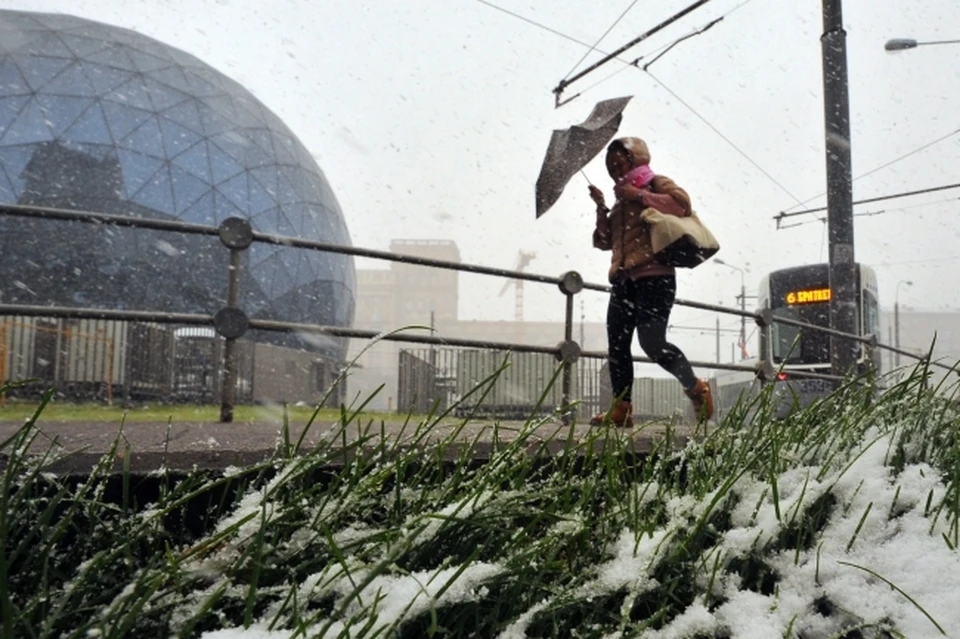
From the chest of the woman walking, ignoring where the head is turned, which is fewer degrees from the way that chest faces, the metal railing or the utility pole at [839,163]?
the metal railing

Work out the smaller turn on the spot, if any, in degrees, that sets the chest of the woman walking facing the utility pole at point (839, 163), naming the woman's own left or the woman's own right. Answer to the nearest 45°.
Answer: approximately 180°

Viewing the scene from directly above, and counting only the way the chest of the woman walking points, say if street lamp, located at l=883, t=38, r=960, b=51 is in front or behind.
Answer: behind

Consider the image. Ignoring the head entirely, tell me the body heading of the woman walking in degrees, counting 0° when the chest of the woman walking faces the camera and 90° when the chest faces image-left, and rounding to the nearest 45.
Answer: approximately 45°

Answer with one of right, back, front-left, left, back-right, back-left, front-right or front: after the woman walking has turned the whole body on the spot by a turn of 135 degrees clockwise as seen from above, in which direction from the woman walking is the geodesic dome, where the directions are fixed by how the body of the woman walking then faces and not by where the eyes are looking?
front-left
